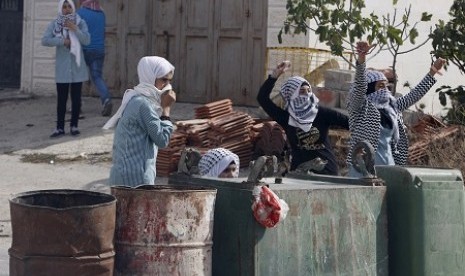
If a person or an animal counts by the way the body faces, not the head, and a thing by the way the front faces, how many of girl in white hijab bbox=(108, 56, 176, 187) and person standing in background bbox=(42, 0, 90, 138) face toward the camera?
1

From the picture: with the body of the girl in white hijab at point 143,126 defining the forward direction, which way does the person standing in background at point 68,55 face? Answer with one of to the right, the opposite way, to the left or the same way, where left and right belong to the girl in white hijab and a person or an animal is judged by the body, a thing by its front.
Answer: to the right

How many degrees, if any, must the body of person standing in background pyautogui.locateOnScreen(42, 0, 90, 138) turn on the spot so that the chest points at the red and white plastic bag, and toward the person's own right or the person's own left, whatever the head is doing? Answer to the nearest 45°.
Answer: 0° — they already face it

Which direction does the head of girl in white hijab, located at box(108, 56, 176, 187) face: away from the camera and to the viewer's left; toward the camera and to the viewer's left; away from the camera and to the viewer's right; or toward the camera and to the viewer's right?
toward the camera and to the viewer's right

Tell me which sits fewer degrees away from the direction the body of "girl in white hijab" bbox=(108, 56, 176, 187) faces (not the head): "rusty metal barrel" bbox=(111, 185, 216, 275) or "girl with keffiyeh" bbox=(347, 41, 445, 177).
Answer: the girl with keffiyeh

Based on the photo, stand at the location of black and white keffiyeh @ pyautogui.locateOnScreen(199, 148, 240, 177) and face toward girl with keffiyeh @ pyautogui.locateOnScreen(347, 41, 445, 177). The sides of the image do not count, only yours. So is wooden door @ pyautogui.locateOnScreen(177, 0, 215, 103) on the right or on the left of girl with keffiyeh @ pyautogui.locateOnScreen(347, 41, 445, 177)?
left

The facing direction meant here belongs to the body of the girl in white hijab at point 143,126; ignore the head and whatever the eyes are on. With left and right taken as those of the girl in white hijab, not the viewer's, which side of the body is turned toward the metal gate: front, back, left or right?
left

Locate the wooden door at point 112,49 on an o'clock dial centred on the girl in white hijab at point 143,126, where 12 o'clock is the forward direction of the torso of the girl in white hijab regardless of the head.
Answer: The wooden door is roughly at 9 o'clock from the girl in white hijab.

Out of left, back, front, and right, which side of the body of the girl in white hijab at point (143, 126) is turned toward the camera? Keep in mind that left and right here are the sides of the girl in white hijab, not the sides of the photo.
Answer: right

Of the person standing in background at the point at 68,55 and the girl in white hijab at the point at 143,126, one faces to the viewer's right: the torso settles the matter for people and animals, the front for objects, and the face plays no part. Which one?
the girl in white hijab

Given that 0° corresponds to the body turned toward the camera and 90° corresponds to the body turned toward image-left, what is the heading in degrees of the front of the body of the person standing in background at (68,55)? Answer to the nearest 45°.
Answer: approximately 0°

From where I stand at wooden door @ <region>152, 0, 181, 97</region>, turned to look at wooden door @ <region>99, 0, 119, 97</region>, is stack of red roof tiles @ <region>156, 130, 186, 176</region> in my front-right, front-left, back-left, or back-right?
back-left

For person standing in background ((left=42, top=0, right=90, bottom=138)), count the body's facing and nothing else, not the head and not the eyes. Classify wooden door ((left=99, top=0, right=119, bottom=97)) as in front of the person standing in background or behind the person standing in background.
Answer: behind

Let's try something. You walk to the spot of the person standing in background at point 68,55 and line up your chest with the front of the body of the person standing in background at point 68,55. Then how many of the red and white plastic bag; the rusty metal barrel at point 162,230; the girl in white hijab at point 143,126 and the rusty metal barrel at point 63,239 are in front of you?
4

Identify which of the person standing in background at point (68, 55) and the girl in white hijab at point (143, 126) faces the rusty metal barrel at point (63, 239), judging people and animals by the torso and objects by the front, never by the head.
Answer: the person standing in background
